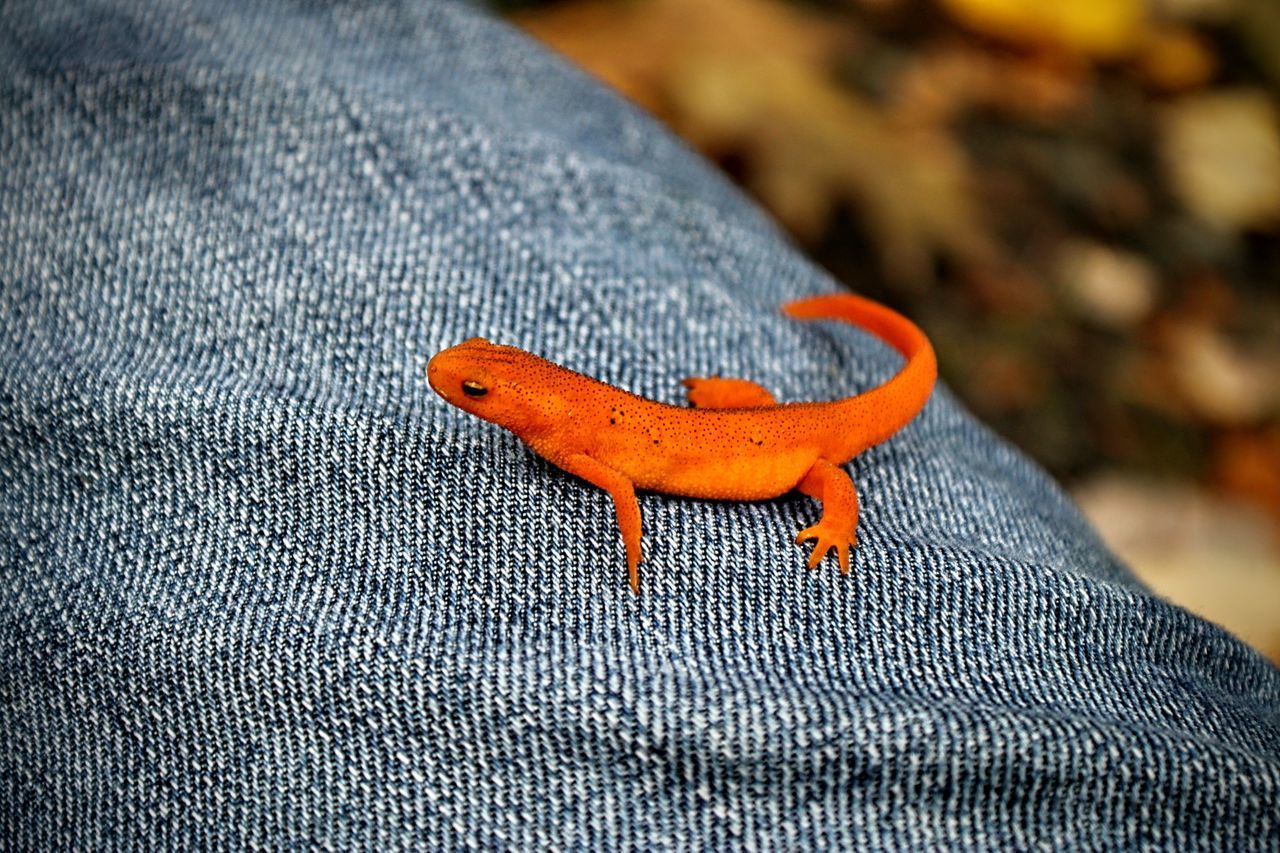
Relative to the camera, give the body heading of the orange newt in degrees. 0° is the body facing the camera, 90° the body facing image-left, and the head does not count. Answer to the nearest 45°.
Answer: approximately 90°

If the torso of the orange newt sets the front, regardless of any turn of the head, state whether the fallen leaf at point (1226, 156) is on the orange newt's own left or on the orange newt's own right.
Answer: on the orange newt's own right

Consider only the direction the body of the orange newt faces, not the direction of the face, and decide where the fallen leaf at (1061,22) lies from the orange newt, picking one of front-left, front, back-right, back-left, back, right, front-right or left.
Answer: right
